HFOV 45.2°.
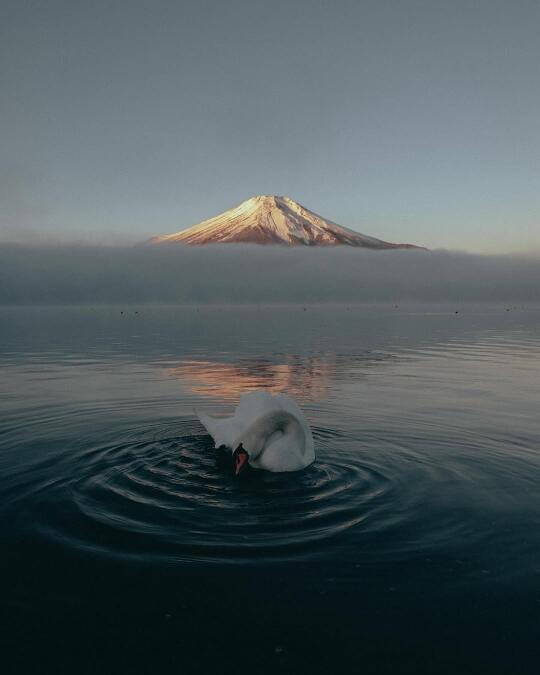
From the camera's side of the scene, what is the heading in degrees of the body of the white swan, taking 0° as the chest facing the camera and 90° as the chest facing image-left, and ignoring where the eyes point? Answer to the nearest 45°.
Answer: approximately 315°
